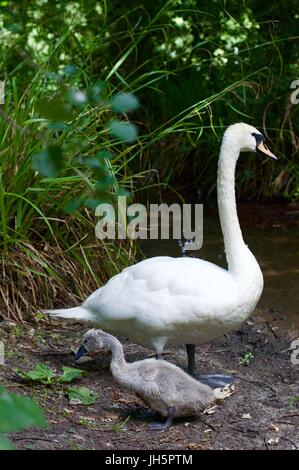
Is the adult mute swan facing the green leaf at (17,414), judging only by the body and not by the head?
no

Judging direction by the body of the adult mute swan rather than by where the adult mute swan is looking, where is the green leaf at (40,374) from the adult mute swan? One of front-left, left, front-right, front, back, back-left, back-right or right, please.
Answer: back

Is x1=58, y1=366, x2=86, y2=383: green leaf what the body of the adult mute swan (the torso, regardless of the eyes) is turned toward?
no

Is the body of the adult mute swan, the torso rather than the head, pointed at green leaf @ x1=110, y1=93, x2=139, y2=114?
no

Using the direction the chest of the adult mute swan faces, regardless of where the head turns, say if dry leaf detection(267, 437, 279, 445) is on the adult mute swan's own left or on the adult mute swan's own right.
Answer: on the adult mute swan's own right

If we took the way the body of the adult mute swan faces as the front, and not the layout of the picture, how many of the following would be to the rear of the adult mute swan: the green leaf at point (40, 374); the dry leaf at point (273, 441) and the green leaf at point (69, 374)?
2

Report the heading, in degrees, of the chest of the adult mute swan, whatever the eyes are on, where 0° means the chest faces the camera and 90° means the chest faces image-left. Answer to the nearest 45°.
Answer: approximately 270°

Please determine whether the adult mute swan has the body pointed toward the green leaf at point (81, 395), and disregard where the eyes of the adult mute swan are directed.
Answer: no
